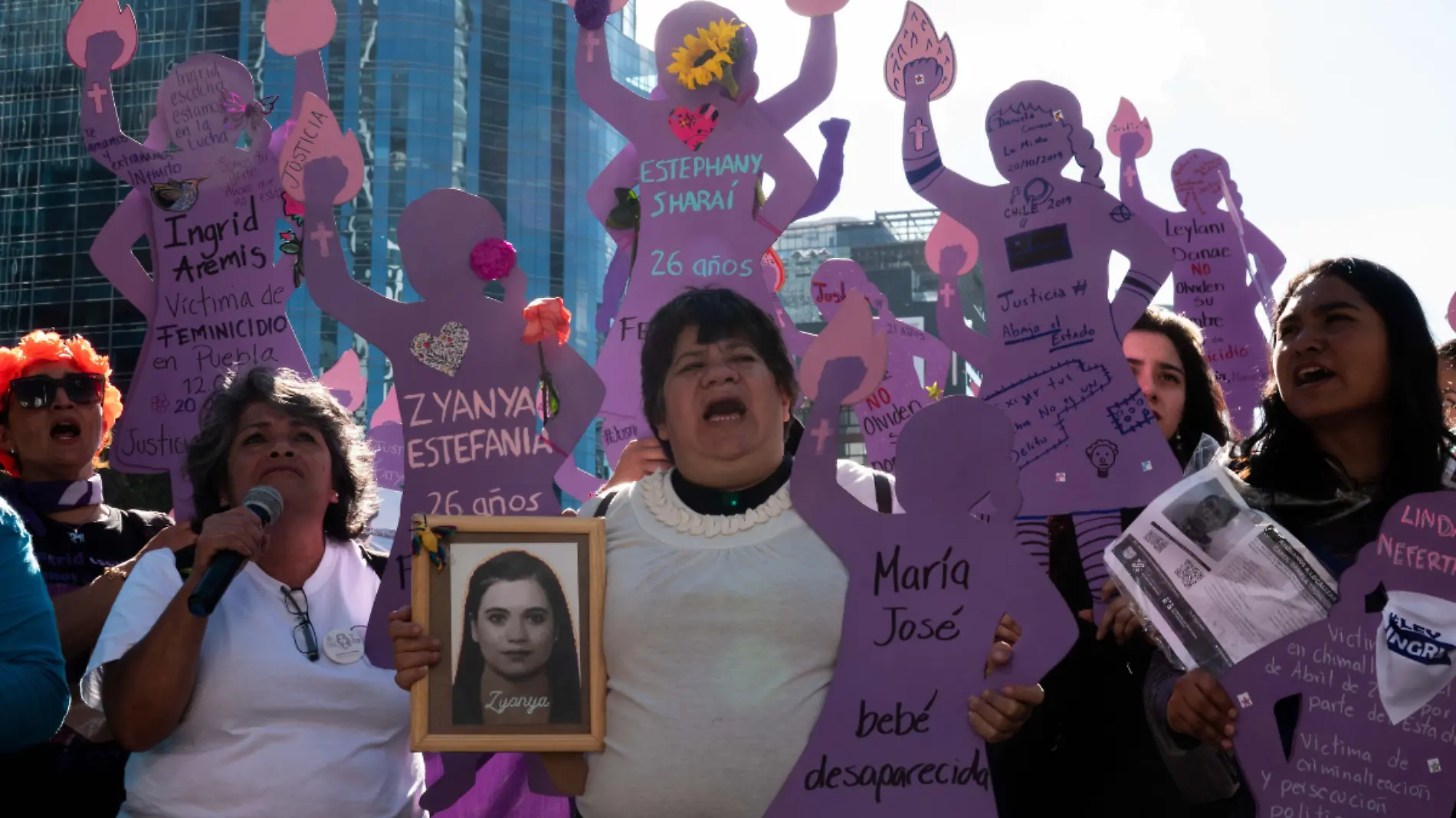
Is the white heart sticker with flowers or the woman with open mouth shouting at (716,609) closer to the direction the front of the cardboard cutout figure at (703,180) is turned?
the woman with open mouth shouting

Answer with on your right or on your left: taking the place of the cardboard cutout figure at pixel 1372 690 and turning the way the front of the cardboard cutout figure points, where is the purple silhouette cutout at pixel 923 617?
on your right

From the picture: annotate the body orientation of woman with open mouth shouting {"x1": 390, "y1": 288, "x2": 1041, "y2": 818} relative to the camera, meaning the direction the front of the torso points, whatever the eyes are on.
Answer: toward the camera

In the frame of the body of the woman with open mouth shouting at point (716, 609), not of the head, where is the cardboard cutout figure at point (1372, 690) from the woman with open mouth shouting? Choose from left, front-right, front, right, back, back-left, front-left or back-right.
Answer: left

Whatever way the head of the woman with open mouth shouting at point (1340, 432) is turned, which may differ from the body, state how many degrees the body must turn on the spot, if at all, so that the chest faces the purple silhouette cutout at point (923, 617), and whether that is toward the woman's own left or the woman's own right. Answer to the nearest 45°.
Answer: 0° — they already face it

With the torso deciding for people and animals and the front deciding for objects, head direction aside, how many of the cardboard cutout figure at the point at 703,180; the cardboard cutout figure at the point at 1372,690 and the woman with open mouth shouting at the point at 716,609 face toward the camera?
3

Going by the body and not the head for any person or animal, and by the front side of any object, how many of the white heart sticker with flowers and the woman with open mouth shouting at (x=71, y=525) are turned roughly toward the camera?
2

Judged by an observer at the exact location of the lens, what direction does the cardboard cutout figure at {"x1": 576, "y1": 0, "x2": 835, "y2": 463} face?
facing the viewer

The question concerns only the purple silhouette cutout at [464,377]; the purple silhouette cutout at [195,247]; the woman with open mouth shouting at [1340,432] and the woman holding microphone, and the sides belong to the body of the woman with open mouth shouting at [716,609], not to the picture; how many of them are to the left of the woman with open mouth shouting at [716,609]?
1

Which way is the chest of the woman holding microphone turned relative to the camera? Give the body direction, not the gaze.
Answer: toward the camera

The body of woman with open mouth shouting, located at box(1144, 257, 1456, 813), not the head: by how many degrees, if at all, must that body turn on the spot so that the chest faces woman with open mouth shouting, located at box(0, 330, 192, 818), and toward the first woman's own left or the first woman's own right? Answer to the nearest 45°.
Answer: approximately 45° to the first woman's own right

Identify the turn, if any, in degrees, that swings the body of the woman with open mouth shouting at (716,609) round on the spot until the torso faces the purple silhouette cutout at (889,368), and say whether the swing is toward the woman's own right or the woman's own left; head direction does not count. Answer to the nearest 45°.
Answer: approximately 180°

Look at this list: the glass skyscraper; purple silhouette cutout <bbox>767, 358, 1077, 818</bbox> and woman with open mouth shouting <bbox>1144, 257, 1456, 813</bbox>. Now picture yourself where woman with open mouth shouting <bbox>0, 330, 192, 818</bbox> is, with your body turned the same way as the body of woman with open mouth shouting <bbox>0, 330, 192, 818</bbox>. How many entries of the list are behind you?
1

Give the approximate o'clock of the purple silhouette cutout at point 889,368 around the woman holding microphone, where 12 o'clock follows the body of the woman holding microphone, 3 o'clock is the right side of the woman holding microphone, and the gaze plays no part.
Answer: The purple silhouette cutout is roughly at 8 o'clock from the woman holding microphone.
